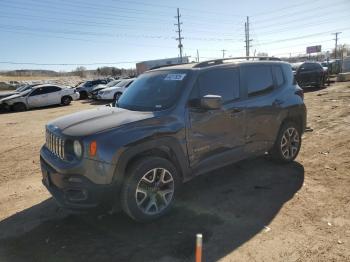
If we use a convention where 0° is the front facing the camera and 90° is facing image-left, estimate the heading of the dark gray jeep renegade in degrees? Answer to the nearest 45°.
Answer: approximately 45°
